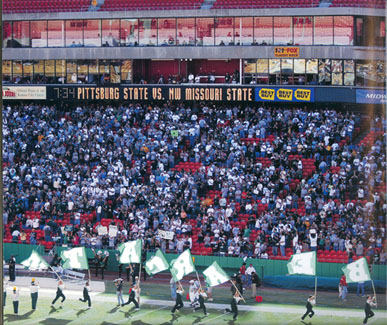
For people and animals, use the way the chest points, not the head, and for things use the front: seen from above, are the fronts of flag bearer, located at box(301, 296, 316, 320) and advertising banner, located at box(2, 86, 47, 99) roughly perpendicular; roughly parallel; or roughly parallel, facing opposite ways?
roughly perpendicular

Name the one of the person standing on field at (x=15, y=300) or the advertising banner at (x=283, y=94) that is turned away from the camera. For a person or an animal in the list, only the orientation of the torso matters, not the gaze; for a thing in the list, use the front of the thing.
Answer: the person standing on field

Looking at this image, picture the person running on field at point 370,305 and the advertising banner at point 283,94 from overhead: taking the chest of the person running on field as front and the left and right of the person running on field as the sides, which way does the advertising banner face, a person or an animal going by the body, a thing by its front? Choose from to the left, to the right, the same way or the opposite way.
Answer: to the right

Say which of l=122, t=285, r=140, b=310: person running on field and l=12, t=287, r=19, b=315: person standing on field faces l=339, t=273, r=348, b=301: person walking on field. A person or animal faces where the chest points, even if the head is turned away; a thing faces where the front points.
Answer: l=122, t=285, r=140, b=310: person running on field

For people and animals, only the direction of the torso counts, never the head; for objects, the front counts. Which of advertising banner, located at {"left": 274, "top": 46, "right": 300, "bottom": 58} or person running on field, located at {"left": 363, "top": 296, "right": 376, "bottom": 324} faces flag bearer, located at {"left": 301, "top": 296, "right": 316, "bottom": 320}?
the advertising banner

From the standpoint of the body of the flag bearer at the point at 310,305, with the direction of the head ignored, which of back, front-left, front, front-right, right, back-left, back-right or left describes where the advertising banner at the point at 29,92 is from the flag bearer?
back-left

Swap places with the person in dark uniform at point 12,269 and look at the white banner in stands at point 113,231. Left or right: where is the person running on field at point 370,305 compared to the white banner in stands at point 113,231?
right

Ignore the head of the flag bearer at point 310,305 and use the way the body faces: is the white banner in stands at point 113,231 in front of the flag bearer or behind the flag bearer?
behind

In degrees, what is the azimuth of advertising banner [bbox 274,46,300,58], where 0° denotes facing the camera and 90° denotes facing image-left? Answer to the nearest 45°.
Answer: approximately 0°

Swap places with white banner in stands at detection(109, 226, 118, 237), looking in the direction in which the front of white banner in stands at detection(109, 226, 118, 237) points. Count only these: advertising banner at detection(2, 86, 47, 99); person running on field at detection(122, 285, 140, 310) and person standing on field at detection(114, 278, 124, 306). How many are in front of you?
2

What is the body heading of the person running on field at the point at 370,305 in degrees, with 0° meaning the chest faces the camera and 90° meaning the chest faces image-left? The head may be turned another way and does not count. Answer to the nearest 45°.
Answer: approximately 270°
